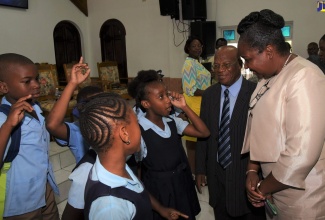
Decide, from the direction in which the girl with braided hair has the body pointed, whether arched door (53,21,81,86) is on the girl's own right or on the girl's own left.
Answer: on the girl's own left

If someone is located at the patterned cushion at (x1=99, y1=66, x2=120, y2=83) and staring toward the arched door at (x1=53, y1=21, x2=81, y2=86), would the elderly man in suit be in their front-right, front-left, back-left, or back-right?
back-left

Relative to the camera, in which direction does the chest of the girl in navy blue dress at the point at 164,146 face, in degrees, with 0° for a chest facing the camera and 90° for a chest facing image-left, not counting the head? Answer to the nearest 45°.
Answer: approximately 315°

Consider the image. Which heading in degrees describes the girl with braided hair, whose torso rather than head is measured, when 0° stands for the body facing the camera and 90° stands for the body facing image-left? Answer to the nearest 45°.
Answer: approximately 270°

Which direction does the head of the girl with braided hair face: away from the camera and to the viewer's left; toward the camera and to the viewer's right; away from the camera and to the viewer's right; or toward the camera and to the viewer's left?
away from the camera and to the viewer's right

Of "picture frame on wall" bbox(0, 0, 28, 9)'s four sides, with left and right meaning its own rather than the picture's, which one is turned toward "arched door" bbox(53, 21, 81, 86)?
left

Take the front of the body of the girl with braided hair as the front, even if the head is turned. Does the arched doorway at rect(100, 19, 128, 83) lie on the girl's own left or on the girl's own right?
on the girl's own left

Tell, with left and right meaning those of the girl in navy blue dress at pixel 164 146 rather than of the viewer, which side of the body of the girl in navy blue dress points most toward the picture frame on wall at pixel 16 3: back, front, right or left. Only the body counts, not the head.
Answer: back
